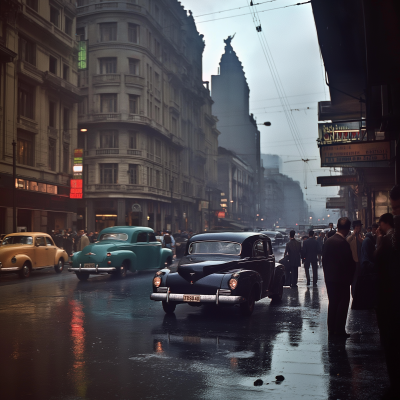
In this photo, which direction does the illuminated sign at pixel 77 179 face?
toward the camera

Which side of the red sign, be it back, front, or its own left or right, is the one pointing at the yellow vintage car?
front

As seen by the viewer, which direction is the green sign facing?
toward the camera

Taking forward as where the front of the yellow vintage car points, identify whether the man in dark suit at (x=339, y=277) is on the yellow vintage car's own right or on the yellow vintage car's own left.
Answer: on the yellow vintage car's own left

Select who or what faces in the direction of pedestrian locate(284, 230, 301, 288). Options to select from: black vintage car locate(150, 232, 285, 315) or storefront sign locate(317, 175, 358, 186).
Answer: the storefront sign

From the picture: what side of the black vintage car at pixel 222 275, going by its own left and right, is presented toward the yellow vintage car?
right

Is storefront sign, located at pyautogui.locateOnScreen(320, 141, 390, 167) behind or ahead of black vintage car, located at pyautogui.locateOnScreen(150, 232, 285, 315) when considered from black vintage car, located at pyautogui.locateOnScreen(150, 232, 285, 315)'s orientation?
behind

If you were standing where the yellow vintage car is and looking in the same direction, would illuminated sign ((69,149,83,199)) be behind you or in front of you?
behind
